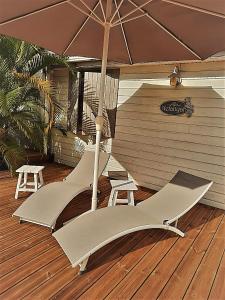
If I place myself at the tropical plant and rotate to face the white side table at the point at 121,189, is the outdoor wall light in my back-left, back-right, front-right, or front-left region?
front-left

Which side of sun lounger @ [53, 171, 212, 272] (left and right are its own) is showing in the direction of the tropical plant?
right

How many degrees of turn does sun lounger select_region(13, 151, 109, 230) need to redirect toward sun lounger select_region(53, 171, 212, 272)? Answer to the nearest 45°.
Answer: approximately 90° to its left

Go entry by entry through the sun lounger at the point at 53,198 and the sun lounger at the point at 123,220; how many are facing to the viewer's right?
0

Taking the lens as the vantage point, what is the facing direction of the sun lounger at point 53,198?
facing the viewer and to the left of the viewer

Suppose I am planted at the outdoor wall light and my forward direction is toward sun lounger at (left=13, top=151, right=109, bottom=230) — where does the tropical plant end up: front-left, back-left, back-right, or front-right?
front-right

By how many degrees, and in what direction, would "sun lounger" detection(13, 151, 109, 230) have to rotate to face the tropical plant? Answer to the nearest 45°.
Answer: approximately 135° to its right
